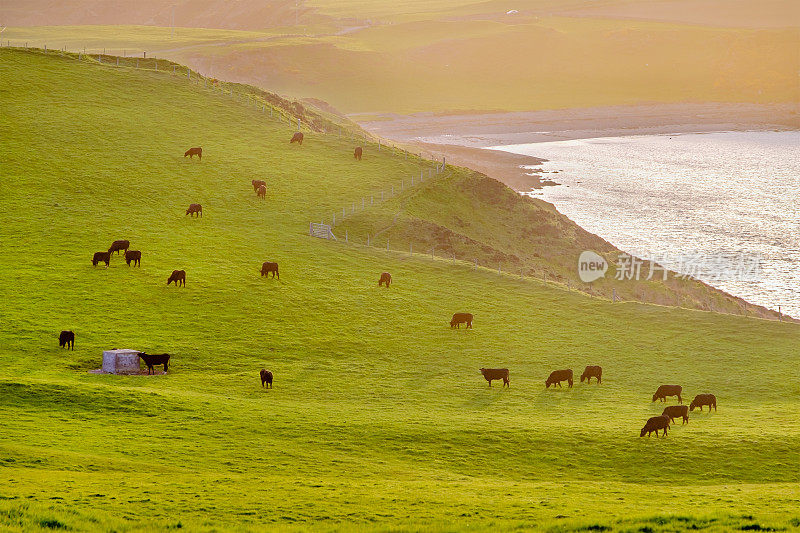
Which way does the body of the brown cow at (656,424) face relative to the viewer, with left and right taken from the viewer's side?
facing to the left of the viewer

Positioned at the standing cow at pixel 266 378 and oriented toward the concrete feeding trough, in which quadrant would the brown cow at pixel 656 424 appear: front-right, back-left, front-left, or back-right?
back-left

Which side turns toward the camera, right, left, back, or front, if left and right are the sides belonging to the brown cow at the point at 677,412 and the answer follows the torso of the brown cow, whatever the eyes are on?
left

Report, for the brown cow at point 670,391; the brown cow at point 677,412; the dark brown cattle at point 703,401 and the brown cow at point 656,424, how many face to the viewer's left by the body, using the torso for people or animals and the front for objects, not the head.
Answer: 4

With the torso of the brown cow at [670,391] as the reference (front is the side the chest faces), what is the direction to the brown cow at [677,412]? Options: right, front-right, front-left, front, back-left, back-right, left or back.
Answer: left

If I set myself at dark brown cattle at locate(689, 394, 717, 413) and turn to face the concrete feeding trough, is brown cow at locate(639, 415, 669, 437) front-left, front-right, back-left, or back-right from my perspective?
front-left

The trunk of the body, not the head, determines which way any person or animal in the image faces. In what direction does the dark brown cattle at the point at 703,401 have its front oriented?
to the viewer's left

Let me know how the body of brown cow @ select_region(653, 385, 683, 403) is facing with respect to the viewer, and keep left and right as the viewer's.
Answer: facing to the left of the viewer

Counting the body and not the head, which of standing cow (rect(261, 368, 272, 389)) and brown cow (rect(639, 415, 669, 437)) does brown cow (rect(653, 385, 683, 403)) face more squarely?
the standing cow

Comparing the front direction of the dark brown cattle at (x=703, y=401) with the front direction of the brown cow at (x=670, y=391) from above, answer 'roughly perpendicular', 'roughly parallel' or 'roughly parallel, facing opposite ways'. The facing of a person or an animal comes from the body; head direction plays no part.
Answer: roughly parallel

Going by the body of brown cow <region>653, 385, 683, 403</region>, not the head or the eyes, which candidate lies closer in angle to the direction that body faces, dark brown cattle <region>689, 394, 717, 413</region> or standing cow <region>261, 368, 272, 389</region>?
the standing cow

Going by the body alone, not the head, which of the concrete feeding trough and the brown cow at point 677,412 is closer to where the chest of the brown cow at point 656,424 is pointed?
the concrete feeding trough

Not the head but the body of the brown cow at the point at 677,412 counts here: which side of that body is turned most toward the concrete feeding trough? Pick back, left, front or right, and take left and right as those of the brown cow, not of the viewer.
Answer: front

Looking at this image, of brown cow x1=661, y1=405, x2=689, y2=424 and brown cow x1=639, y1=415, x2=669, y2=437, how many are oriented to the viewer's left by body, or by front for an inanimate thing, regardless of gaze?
2
